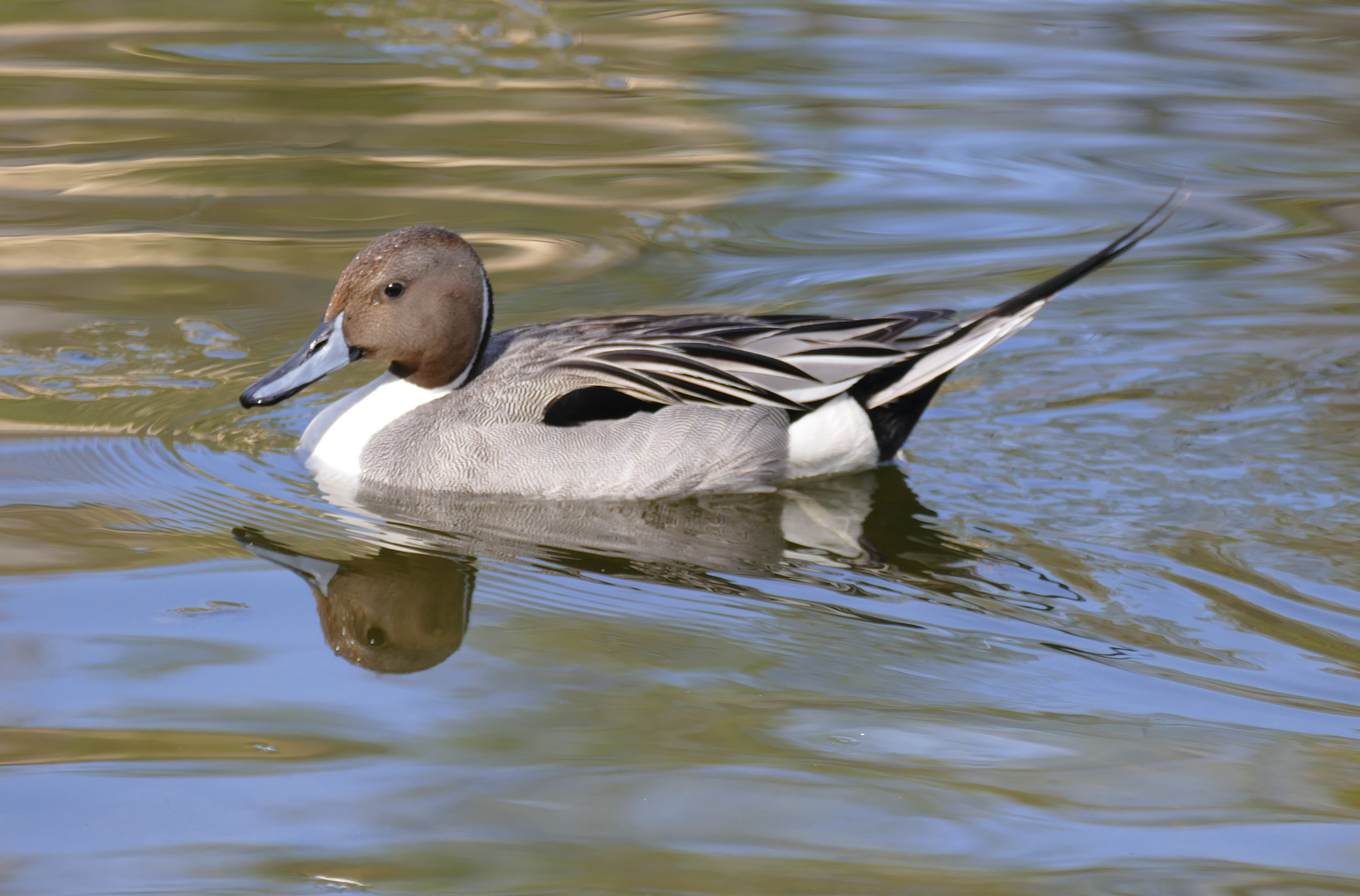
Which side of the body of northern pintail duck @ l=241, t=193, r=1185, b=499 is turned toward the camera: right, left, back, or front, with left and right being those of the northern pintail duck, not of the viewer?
left
